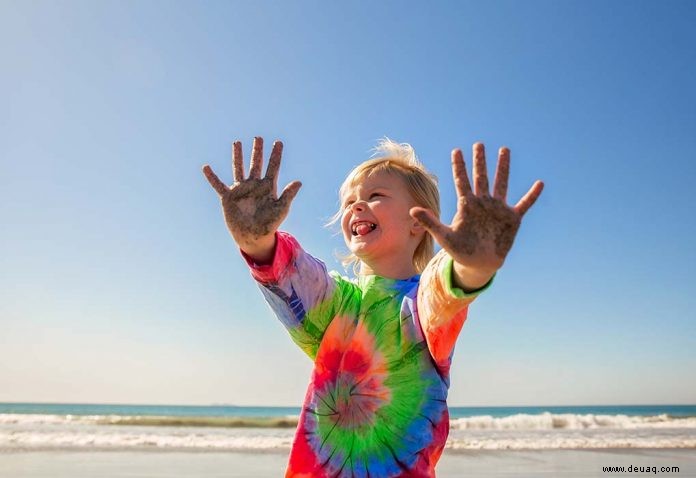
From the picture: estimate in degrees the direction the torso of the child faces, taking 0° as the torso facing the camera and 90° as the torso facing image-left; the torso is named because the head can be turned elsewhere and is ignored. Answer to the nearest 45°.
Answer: approximately 45°
